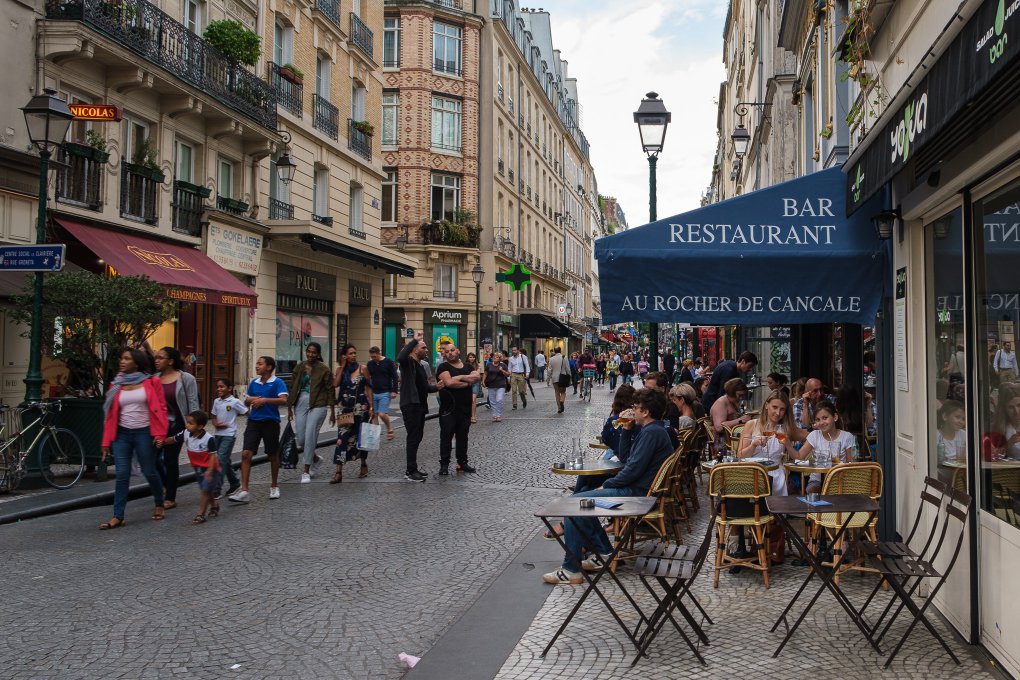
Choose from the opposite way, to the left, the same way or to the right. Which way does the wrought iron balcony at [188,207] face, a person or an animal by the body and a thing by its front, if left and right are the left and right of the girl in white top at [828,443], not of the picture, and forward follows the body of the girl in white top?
to the left

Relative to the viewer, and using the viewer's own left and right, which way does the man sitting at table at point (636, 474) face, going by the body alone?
facing to the left of the viewer

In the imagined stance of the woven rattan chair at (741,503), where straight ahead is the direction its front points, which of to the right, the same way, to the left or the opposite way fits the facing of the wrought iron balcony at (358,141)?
to the right

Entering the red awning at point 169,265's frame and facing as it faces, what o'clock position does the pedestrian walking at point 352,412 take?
The pedestrian walking is roughly at 1 o'clock from the red awning.

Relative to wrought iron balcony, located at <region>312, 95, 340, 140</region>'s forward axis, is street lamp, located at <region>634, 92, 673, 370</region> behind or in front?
in front

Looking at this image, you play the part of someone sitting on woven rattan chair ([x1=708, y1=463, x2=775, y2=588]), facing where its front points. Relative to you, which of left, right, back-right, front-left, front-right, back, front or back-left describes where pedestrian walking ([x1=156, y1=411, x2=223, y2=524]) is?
left

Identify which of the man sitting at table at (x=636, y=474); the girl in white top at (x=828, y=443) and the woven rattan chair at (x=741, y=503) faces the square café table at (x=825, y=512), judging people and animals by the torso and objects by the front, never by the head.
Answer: the girl in white top

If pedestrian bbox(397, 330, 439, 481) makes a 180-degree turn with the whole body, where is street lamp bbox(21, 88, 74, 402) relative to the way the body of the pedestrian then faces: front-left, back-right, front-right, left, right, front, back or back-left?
front

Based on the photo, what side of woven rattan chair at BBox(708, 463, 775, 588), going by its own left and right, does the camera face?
back

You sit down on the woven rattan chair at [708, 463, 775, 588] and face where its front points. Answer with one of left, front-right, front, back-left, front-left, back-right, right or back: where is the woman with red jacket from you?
left

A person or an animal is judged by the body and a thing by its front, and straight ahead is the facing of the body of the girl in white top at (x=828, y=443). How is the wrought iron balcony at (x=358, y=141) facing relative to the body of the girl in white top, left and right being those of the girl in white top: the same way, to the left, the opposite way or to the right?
to the left

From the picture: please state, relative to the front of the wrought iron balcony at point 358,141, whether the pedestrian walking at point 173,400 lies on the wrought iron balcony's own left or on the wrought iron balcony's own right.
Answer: on the wrought iron balcony's own right

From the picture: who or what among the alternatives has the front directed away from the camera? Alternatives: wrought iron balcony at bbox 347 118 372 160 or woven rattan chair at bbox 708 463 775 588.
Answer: the woven rattan chair
